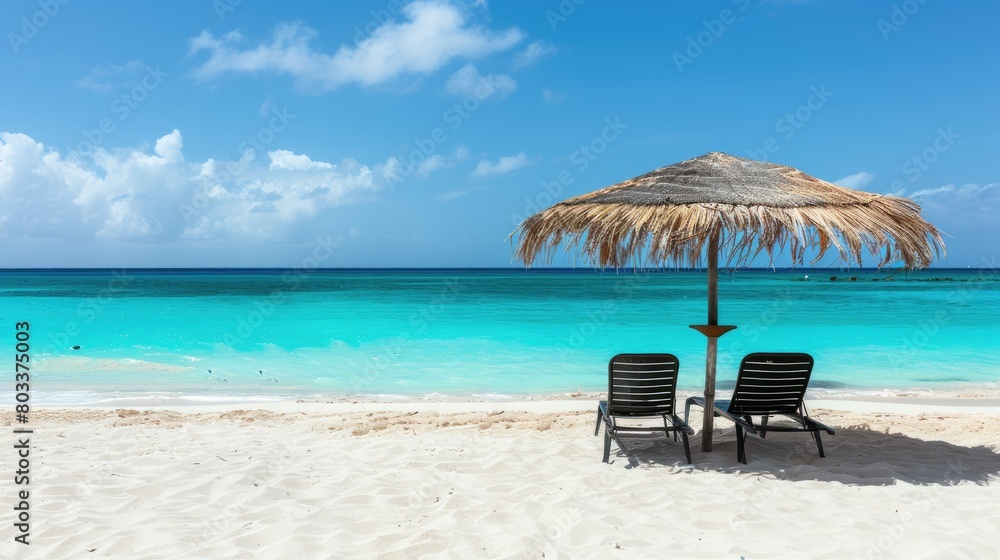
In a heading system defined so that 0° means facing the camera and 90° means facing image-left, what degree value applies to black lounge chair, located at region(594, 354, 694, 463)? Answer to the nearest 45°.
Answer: approximately 180°

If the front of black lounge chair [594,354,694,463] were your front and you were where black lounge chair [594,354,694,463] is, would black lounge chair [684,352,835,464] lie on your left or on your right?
on your right
